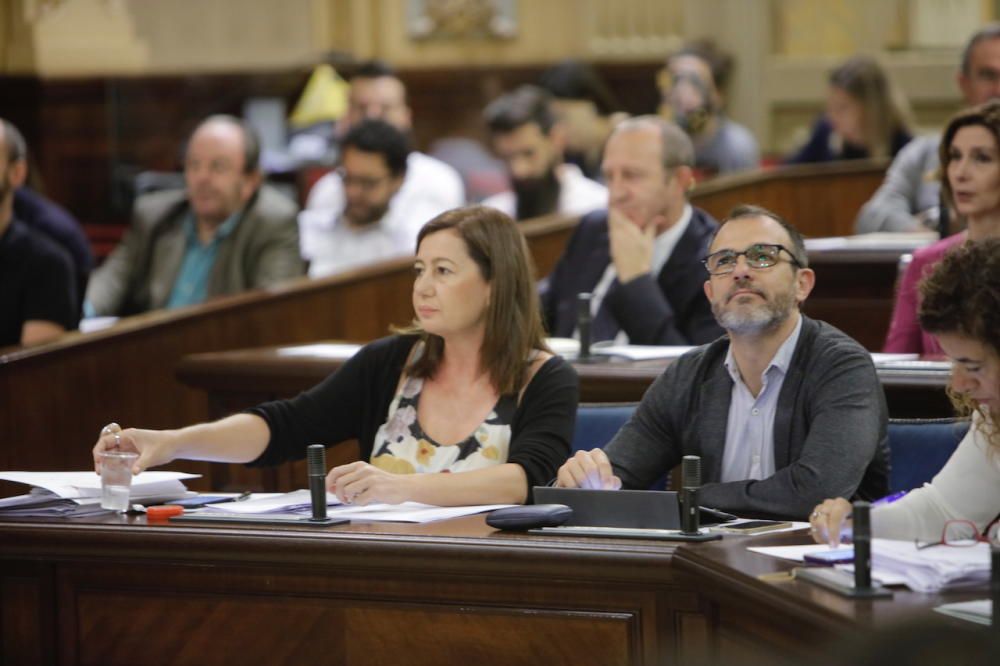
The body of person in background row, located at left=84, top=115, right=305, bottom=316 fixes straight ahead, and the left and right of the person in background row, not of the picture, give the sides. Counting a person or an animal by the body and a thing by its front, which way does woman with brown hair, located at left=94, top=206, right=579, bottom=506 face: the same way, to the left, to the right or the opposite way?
the same way

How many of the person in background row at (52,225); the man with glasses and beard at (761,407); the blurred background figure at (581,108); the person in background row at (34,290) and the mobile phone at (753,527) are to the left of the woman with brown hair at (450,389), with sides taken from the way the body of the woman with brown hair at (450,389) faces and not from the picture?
2

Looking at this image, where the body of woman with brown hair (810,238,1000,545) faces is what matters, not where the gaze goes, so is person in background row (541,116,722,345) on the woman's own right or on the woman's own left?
on the woman's own right

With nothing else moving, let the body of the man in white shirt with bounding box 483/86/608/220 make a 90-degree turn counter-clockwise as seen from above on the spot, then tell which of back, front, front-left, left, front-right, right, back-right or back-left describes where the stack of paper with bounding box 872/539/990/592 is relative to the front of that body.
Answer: front-right

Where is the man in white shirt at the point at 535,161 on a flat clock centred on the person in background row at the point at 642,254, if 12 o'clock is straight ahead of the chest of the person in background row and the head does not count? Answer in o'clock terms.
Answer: The man in white shirt is roughly at 4 o'clock from the person in background row.

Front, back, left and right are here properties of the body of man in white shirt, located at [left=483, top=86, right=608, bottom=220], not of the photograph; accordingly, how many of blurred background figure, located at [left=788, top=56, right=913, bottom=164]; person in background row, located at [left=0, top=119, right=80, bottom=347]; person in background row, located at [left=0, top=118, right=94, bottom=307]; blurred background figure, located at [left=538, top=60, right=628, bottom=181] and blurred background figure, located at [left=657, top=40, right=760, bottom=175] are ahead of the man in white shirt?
2

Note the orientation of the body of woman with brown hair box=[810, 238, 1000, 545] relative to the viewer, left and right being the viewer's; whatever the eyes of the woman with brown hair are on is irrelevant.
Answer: facing the viewer and to the left of the viewer

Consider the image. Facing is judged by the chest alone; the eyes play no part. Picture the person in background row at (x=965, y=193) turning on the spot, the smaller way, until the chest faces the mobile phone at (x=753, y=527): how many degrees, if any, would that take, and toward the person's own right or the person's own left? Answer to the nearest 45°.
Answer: approximately 45° to the person's own left

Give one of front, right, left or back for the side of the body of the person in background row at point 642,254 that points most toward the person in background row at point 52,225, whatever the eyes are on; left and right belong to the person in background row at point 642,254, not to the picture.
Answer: right

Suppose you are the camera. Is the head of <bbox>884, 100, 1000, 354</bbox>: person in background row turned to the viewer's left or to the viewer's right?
to the viewer's left

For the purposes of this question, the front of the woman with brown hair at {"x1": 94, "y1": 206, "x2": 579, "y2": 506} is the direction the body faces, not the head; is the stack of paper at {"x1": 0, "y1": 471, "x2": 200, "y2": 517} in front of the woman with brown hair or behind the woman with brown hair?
in front

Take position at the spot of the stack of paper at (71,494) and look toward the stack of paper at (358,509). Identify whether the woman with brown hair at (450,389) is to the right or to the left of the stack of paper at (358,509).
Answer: left

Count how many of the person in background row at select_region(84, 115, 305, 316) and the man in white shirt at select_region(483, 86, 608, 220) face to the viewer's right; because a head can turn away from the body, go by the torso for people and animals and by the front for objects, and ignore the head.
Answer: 0

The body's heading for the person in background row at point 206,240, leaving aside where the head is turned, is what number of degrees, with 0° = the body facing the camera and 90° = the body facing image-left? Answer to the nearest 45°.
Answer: approximately 45°

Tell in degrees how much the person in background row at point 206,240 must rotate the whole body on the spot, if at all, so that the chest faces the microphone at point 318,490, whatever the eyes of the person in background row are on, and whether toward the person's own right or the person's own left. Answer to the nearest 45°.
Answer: approximately 45° to the person's own left

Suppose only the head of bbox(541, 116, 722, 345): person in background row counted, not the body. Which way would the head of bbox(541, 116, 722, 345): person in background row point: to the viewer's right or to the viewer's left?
to the viewer's left

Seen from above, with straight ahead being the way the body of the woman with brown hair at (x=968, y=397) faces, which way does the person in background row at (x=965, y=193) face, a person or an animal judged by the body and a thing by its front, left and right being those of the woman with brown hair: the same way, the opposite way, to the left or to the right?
the same way
